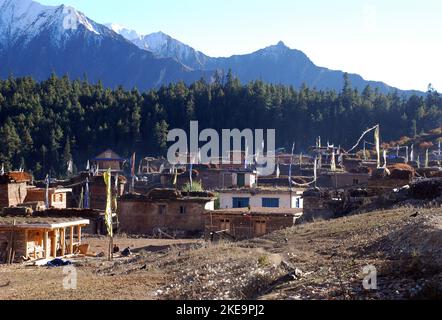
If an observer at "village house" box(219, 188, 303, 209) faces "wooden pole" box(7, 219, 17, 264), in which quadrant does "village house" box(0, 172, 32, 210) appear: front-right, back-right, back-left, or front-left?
front-right

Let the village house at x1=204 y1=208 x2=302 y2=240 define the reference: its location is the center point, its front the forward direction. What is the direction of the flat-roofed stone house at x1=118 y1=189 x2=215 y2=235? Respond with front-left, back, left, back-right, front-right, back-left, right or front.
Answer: back-right

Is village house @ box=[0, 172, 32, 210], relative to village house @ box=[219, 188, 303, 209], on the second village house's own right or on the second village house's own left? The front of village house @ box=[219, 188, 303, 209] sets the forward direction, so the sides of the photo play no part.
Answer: on the second village house's own right

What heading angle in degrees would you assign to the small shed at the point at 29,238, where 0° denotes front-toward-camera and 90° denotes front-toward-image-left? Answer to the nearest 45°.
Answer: approximately 315°

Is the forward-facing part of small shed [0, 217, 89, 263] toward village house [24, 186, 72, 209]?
no

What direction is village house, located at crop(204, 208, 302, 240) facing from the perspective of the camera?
toward the camera

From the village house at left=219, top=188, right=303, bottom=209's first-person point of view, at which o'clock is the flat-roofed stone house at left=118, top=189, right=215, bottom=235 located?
The flat-roofed stone house is roughly at 2 o'clock from the village house.

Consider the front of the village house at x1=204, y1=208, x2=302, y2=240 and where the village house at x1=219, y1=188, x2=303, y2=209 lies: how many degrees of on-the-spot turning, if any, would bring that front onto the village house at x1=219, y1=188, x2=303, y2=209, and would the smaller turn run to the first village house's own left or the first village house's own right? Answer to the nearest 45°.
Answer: approximately 180°

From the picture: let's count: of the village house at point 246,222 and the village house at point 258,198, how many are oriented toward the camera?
2

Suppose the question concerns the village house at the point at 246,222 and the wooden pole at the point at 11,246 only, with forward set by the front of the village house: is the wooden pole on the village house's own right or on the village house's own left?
on the village house's own right

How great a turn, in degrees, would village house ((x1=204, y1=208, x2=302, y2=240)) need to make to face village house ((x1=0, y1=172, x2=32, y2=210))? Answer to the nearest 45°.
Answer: approximately 135° to its right

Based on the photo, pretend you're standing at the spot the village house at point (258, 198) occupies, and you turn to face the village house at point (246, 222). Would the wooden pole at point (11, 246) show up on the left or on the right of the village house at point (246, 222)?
right

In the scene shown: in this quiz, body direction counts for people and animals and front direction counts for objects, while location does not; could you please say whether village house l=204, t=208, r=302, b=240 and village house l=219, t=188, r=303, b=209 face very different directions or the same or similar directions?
same or similar directions

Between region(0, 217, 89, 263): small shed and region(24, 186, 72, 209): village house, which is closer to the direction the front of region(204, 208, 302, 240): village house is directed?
the small shed

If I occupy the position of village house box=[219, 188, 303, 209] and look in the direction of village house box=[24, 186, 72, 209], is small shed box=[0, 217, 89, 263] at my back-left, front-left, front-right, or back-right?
front-left

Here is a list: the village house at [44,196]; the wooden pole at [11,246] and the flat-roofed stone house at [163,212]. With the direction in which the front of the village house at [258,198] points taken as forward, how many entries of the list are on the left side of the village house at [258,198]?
0
